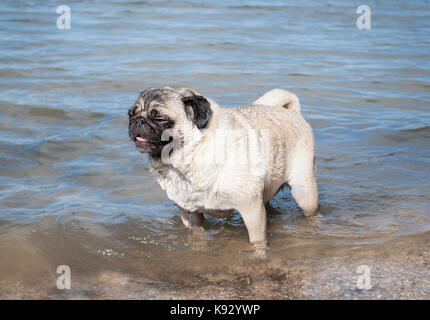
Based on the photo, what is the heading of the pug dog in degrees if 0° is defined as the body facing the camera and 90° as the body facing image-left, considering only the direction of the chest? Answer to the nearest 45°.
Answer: approximately 45°
